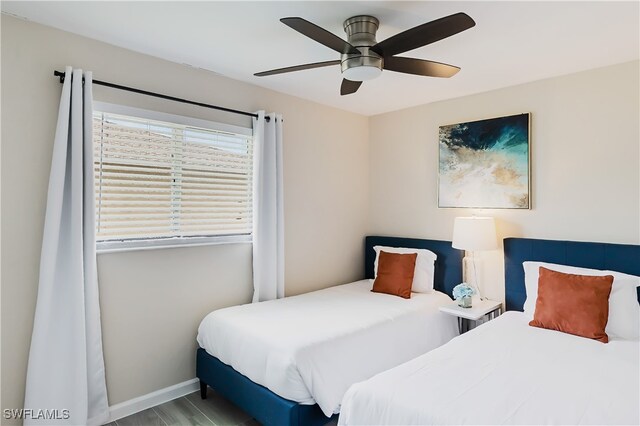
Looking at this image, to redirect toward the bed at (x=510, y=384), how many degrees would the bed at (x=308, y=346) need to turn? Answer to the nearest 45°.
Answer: approximately 90° to its left

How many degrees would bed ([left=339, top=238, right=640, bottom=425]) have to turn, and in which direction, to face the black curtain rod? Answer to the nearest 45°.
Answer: approximately 45° to its right

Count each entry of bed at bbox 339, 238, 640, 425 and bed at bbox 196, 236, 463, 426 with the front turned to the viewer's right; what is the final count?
0

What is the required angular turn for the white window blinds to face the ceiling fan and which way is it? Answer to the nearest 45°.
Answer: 0° — it already faces it

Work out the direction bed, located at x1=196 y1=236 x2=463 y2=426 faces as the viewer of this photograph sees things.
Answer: facing the viewer and to the left of the viewer

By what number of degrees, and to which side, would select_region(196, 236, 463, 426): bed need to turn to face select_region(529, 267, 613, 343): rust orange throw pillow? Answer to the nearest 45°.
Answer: approximately 135° to its left

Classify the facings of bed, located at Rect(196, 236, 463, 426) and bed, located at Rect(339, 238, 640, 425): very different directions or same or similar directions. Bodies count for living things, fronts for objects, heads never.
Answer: same or similar directions

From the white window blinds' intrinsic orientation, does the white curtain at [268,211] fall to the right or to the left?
on its left

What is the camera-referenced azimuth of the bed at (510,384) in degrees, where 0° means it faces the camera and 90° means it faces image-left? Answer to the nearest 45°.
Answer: approximately 45°

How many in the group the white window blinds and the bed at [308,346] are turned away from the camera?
0

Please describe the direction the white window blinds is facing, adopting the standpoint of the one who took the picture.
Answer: facing the viewer and to the right of the viewer

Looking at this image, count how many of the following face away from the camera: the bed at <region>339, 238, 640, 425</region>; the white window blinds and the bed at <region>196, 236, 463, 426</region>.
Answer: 0

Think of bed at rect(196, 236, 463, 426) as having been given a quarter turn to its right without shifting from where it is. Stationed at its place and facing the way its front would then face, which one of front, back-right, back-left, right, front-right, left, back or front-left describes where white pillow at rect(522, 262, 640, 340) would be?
back-right
